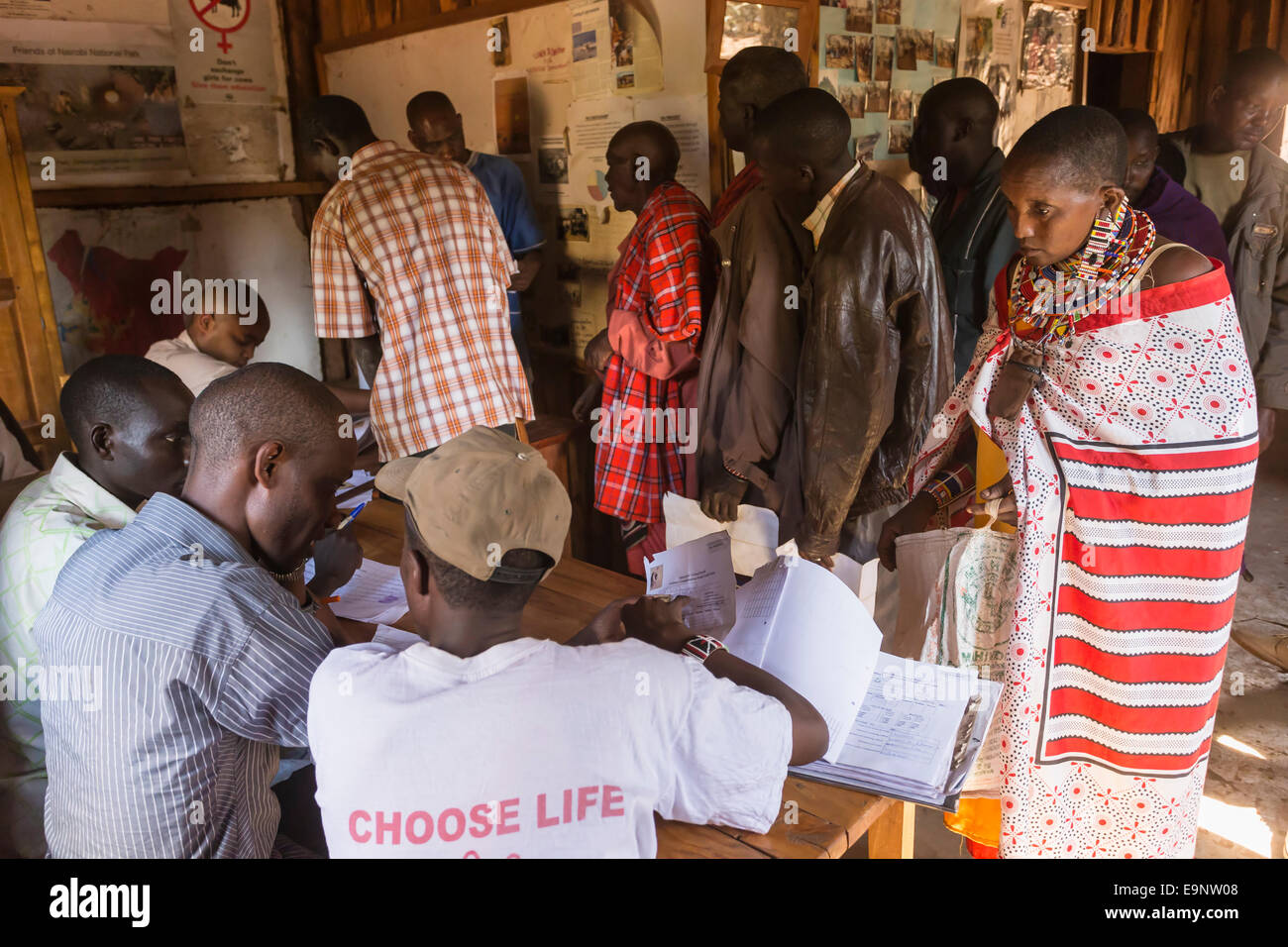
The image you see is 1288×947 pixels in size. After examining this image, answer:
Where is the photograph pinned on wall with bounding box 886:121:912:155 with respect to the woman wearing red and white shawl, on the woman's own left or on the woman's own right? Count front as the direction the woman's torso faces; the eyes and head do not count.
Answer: on the woman's own right

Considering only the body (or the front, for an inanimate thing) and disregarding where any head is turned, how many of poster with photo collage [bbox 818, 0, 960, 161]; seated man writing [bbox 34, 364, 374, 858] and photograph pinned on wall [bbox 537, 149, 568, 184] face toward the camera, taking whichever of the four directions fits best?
2

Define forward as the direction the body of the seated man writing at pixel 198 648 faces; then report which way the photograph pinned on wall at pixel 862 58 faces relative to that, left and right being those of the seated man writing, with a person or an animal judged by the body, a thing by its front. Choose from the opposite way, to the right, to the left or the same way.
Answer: the opposite way

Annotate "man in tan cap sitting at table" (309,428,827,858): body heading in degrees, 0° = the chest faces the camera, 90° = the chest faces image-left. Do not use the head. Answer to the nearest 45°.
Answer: approximately 180°

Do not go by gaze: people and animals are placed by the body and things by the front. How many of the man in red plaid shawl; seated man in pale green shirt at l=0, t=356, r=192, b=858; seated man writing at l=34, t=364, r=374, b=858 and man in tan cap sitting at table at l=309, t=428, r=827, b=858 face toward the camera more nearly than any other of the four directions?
0

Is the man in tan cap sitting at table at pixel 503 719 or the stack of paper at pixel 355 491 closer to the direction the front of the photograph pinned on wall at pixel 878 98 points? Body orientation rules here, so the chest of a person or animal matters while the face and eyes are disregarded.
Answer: the man in tan cap sitting at table

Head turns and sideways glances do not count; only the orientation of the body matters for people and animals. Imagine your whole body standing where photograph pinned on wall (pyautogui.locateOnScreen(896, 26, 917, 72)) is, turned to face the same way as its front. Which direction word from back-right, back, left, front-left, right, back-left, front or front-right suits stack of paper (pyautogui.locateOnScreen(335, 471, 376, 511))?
front-right

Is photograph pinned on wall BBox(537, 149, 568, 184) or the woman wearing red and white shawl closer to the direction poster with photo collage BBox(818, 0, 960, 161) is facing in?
the woman wearing red and white shawl

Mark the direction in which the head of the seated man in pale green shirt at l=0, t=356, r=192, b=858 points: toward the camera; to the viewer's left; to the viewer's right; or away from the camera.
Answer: to the viewer's right

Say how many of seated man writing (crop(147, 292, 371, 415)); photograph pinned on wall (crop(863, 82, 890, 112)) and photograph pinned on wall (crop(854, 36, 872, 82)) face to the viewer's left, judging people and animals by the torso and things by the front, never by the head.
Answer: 0

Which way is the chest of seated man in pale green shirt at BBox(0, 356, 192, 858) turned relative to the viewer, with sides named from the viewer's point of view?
facing to the right of the viewer

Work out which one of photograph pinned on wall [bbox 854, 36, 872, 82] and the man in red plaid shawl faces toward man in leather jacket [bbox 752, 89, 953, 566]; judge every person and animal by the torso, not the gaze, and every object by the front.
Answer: the photograph pinned on wall

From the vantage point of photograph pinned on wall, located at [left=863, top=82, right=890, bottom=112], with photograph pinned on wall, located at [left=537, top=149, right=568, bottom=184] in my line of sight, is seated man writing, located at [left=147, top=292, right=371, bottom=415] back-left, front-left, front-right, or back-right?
front-left

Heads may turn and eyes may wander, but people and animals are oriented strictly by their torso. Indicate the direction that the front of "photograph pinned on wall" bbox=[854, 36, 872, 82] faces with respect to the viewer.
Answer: facing the viewer

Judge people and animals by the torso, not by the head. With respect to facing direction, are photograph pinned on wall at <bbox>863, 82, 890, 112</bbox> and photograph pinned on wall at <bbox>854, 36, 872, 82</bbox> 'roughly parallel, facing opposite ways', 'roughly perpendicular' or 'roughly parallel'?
roughly parallel

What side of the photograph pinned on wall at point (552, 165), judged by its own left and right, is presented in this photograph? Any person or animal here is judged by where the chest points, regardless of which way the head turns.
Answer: front

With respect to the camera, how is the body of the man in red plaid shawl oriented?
to the viewer's left

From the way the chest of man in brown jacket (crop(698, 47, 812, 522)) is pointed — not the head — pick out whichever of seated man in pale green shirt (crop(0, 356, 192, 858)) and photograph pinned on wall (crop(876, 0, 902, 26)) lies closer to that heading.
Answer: the seated man in pale green shirt
